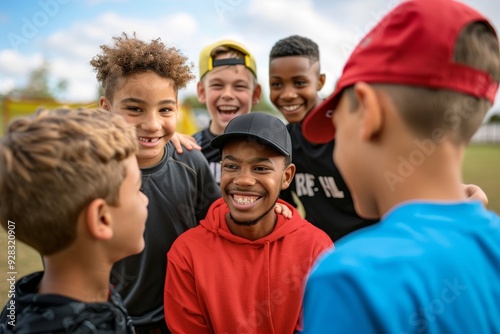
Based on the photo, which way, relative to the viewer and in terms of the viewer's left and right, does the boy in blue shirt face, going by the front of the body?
facing away from the viewer and to the left of the viewer

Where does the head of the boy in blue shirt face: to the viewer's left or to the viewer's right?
to the viewer's left

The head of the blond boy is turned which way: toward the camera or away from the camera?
away from the camera

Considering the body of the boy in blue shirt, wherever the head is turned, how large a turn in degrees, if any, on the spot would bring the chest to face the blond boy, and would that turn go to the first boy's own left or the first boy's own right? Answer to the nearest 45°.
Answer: approximately 45° to the first boy's own left

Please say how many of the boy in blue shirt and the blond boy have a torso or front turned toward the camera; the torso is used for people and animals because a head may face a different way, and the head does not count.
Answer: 0

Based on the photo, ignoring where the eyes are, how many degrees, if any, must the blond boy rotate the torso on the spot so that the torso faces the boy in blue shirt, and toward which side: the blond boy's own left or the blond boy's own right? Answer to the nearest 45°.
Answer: approximately 90° to the blond boy's own right

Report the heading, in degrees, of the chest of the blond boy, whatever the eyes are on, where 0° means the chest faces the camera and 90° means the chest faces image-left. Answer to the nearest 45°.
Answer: approximately 225°
